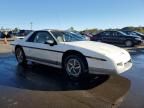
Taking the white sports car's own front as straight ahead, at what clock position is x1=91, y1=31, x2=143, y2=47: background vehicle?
The background vehicle is roughly at 8 o'clock from the white sports car.

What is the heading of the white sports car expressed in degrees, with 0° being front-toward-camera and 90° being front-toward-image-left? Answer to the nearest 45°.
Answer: approximately 315°
